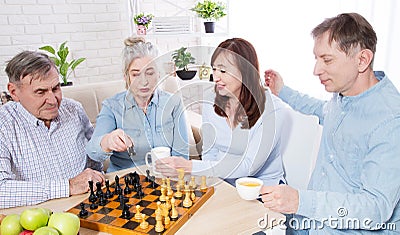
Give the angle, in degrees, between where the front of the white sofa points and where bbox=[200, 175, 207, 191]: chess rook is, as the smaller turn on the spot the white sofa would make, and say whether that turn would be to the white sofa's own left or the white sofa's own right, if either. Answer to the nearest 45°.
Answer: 0° — it already faces it

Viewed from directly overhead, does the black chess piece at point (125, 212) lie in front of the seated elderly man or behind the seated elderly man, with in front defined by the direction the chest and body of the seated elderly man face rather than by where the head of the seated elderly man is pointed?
in front

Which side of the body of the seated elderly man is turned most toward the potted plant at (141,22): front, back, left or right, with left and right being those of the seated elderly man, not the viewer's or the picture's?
left

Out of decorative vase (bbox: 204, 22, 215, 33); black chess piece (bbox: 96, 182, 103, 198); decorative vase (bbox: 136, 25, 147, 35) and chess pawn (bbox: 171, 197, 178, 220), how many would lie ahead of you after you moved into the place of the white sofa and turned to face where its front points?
2

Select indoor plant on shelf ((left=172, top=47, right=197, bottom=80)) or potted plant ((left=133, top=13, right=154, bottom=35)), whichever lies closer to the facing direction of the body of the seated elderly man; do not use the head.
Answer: the indoor plant on shelf

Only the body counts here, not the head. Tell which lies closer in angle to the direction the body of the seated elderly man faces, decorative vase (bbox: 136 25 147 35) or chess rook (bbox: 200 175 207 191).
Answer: the chess rook

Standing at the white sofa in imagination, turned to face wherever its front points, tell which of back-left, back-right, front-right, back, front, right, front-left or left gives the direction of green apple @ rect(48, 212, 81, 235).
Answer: front

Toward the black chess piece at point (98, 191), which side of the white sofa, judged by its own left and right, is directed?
front

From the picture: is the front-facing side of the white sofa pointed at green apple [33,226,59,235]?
yes

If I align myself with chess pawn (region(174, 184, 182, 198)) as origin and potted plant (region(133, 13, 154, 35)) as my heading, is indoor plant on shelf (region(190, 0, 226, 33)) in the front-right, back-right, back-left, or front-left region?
front-right

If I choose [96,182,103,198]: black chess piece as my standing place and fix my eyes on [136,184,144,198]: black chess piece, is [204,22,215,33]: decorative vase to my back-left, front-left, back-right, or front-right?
front-left

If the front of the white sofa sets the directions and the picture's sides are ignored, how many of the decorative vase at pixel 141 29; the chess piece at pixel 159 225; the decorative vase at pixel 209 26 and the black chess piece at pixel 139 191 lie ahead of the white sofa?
2

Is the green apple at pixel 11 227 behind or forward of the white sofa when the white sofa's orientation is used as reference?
forward

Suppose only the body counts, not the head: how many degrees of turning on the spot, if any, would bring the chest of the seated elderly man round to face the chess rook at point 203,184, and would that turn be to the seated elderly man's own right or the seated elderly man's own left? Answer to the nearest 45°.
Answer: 0° — they already face it

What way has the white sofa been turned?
toward the camera

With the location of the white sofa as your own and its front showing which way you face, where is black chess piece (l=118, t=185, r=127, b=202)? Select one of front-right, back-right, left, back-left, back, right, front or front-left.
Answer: front

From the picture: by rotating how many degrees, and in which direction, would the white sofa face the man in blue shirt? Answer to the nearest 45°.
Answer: approximately 45° to its left

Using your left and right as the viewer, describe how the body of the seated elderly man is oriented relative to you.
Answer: facing the viewer and to the right of the viewer

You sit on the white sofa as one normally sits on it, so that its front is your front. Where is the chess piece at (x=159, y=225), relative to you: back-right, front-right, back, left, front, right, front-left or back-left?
front

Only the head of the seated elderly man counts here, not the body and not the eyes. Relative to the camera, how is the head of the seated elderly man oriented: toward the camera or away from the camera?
toward the camera

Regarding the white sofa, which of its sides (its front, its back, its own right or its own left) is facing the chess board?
front
